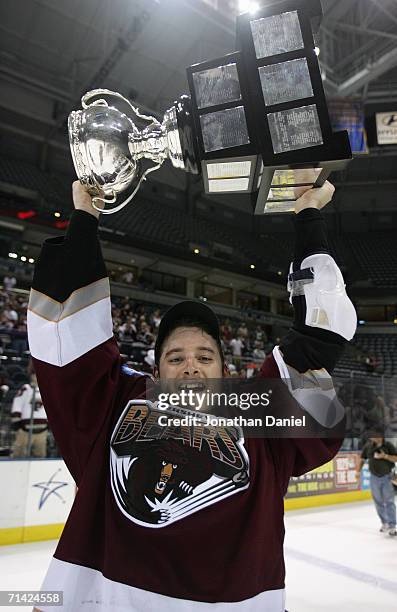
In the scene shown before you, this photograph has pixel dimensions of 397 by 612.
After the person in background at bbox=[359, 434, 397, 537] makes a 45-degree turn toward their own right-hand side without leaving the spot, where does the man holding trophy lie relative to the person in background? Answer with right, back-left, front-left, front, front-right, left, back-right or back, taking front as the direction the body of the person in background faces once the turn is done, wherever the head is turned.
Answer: front-left

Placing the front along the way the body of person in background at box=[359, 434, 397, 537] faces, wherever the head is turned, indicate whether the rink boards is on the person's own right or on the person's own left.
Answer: on the person's own right

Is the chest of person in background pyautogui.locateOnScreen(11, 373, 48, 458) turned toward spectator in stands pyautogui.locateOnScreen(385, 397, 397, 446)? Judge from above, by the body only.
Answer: no

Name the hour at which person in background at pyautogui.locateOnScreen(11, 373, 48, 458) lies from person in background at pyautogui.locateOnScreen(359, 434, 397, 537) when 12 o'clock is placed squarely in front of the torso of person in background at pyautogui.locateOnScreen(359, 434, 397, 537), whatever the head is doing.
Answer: person in background at pyautogui.locateOnScreen(11, 373, 48, 458) is roughly at 2 o'clock from person in background at pyautogui.locateOnScreen(359, 434, 397, 537).

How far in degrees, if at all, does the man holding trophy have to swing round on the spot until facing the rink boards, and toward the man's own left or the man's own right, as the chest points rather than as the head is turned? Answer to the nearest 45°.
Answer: approximately 180°

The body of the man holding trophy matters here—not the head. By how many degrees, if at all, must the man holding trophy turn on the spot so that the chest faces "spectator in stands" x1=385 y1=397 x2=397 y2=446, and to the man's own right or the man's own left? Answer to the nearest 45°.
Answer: approximately 135° to the man's own left

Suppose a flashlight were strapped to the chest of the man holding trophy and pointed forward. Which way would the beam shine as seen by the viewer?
toward the camera

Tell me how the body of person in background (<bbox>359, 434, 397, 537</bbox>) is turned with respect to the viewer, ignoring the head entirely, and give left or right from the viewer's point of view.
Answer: facing the viewer

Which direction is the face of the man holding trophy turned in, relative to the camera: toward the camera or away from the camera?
toward the camera

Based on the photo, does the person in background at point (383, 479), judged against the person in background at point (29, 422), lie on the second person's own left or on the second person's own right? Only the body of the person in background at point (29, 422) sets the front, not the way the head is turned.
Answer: on the second person's own left

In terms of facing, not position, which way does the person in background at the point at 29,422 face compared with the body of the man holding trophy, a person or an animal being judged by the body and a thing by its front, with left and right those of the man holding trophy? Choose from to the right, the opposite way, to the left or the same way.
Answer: the same way

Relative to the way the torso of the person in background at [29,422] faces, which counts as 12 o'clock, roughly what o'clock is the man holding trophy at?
The man holding trophy is roughly at 12 o'clock from the person in background.
